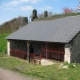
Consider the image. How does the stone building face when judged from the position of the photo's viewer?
facing the viewer and to the left of the viewer
